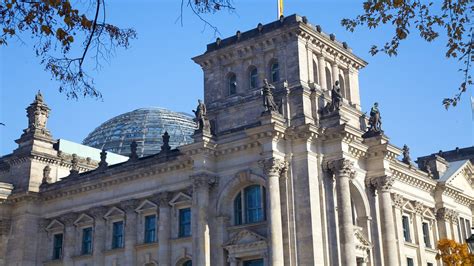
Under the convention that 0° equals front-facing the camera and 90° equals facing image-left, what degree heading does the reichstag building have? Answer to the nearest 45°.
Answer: approximately 315°
